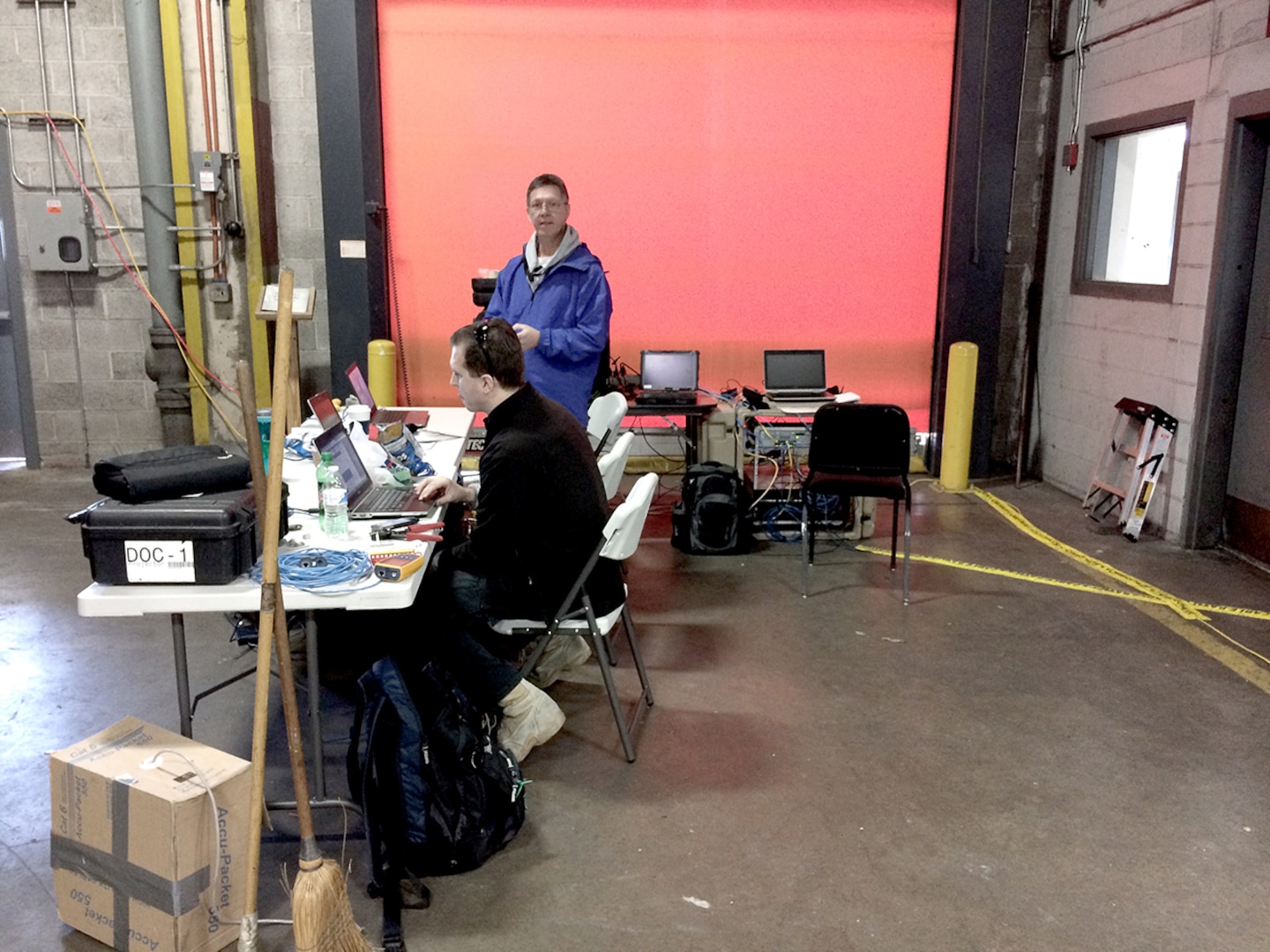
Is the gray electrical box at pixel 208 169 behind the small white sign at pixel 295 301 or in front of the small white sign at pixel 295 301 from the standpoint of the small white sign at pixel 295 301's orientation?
behind

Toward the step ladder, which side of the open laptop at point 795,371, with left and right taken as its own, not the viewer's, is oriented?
left

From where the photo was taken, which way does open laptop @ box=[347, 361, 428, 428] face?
to the viewer's right

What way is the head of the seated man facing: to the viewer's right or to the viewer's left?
to the viewer's left

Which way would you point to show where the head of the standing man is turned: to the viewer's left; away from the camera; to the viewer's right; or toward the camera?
toward the camera

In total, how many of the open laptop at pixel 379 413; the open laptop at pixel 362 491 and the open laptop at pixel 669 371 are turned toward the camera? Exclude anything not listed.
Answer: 1

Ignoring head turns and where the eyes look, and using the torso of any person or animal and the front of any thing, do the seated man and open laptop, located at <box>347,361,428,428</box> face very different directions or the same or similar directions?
very different directions

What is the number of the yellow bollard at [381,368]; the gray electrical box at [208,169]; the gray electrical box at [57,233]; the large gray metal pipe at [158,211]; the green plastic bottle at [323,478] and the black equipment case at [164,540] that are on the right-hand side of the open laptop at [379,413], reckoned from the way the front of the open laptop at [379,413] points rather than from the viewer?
2

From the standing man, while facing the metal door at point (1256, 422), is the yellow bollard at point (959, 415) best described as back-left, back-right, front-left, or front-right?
front-left

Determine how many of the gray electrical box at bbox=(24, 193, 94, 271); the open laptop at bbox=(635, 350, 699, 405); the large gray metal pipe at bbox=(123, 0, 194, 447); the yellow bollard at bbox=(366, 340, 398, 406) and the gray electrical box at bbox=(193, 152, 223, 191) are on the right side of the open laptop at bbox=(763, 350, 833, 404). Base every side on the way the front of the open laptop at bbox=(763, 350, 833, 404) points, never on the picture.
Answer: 5

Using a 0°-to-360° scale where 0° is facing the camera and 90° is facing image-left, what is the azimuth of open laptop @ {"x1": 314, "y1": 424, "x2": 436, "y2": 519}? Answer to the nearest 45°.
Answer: approximately 270°

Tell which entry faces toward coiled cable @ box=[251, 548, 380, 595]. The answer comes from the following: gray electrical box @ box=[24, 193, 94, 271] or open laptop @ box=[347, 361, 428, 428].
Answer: the gray electrical box

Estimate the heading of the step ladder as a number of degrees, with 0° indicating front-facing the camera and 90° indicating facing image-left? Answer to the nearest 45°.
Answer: approximately 45°

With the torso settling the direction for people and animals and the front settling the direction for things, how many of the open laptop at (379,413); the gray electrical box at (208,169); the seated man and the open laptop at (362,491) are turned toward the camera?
1

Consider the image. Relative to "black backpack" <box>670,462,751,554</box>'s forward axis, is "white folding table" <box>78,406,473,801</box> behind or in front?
in front

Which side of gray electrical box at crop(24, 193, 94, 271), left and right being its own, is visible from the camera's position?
front

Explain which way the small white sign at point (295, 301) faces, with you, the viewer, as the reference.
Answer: facing the viewer
